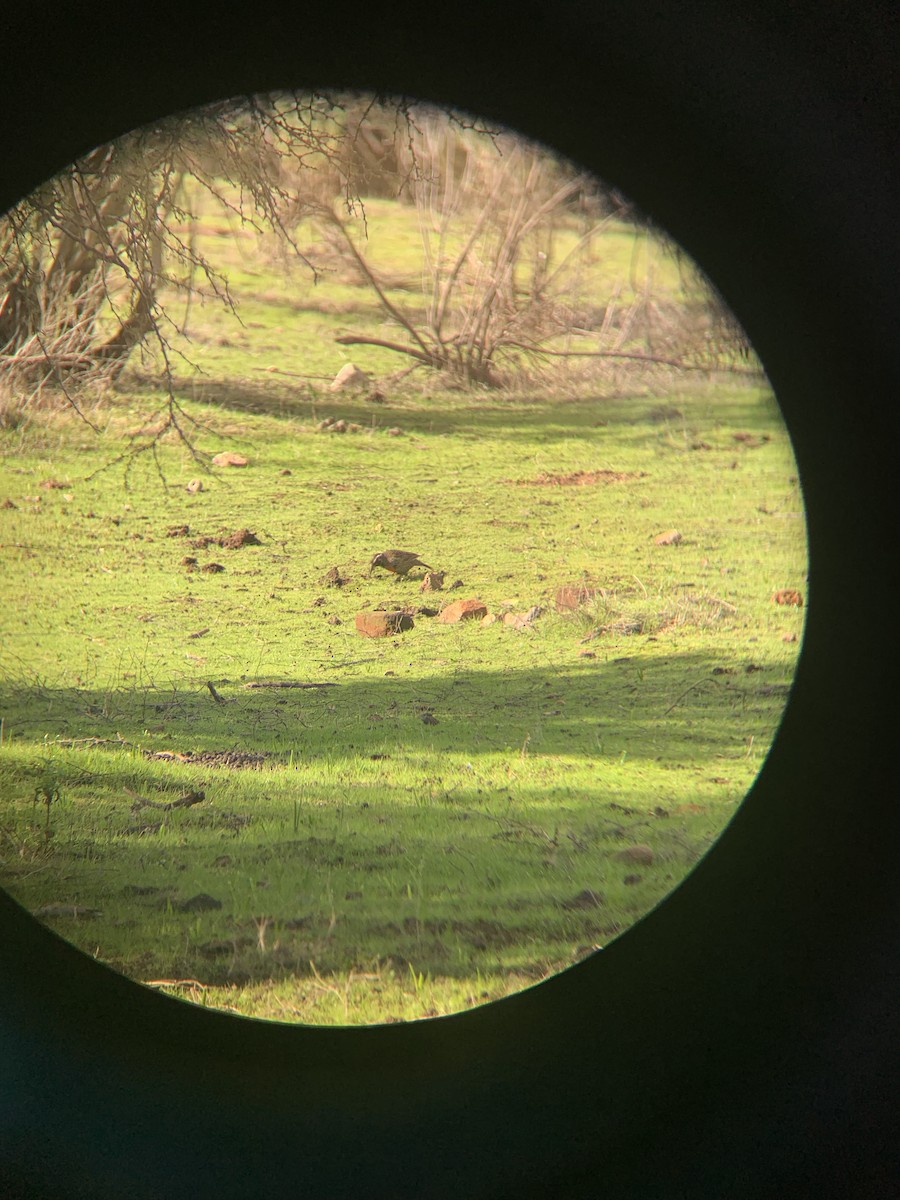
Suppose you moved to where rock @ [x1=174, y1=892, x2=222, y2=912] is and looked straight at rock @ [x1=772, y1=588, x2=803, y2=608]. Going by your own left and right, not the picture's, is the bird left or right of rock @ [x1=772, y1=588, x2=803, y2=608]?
left

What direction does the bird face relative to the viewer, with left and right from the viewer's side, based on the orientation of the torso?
facing to the left of the viewer

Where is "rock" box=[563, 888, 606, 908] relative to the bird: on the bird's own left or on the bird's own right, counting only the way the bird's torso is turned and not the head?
on the bird's own left

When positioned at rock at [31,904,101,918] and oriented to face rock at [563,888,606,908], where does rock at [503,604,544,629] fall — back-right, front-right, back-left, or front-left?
front-left

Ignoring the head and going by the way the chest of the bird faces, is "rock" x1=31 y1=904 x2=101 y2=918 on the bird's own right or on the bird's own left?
on the bird's own left
